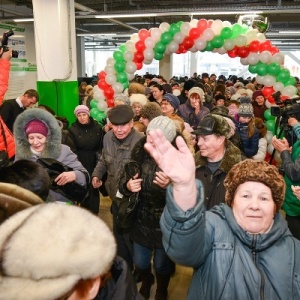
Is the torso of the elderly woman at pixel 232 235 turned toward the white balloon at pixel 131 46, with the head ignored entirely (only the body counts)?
no

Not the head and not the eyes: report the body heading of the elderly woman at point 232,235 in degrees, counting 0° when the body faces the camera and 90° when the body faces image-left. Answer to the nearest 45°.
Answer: approximately 0°

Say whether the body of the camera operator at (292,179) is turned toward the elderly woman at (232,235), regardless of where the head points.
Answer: no

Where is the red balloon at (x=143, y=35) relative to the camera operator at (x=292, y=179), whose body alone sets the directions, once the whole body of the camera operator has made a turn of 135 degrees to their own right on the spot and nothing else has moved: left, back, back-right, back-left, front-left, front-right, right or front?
left

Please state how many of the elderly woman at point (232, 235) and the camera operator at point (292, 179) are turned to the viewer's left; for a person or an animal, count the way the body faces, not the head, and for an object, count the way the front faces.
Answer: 1

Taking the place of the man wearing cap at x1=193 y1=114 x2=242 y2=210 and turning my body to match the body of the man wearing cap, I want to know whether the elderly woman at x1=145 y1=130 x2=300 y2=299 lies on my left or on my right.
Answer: on my left

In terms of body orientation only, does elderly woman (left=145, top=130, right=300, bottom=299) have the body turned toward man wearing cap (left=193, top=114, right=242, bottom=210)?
no

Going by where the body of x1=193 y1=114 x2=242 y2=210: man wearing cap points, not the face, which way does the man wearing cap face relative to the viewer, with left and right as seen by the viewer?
facing the viewer and to the left of the viewer

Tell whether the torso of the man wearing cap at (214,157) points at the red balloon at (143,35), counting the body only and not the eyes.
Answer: no

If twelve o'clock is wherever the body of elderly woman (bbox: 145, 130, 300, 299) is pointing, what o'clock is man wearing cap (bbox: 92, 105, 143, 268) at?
The man wearing cap is roughly at 5 o'clock from the elderly woman.

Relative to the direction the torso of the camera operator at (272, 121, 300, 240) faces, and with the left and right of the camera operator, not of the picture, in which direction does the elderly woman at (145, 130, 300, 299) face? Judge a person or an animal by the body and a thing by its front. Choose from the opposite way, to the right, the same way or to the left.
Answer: to the left

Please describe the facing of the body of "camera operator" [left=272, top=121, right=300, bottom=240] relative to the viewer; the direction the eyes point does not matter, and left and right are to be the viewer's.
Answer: facing to the left of the viewer

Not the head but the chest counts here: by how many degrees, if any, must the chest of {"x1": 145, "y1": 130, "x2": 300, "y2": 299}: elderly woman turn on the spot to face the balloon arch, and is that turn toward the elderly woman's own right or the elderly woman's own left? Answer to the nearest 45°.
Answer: approximately 180°

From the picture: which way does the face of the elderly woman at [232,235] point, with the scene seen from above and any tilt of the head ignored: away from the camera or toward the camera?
toward the camera
